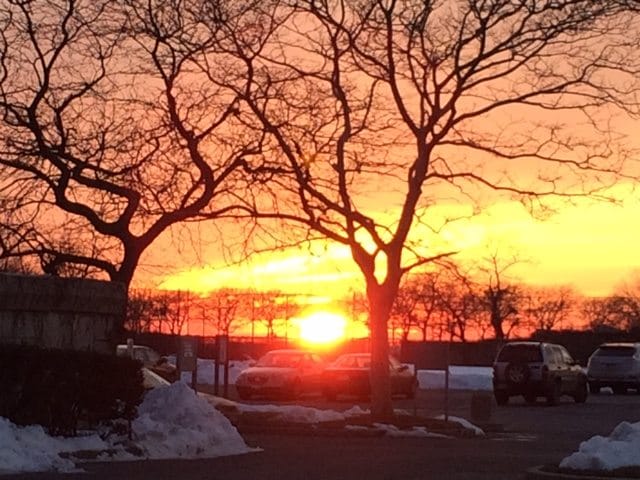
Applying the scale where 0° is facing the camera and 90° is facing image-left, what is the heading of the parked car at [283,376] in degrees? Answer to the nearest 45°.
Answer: approximately 45°

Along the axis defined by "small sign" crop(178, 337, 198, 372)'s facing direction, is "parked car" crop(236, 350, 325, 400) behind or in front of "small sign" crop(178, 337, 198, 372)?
behind

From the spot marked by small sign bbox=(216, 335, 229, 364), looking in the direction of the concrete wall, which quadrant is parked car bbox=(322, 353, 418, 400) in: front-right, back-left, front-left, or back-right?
back-left

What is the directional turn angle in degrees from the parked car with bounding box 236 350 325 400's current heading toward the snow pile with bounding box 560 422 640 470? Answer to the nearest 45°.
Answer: approximately 45° to its left

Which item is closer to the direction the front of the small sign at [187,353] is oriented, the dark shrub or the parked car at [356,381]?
the dark shrub

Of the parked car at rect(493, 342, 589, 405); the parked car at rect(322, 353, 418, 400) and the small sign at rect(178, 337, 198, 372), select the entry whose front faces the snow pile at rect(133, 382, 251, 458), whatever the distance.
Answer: the small sign

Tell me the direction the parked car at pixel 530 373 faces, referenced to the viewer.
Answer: facing away from the viewer and to the right of the viewer

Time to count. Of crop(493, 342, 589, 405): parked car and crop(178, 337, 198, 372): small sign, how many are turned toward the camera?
1

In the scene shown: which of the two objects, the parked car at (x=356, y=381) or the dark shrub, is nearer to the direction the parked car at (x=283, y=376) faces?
the dark shrub
